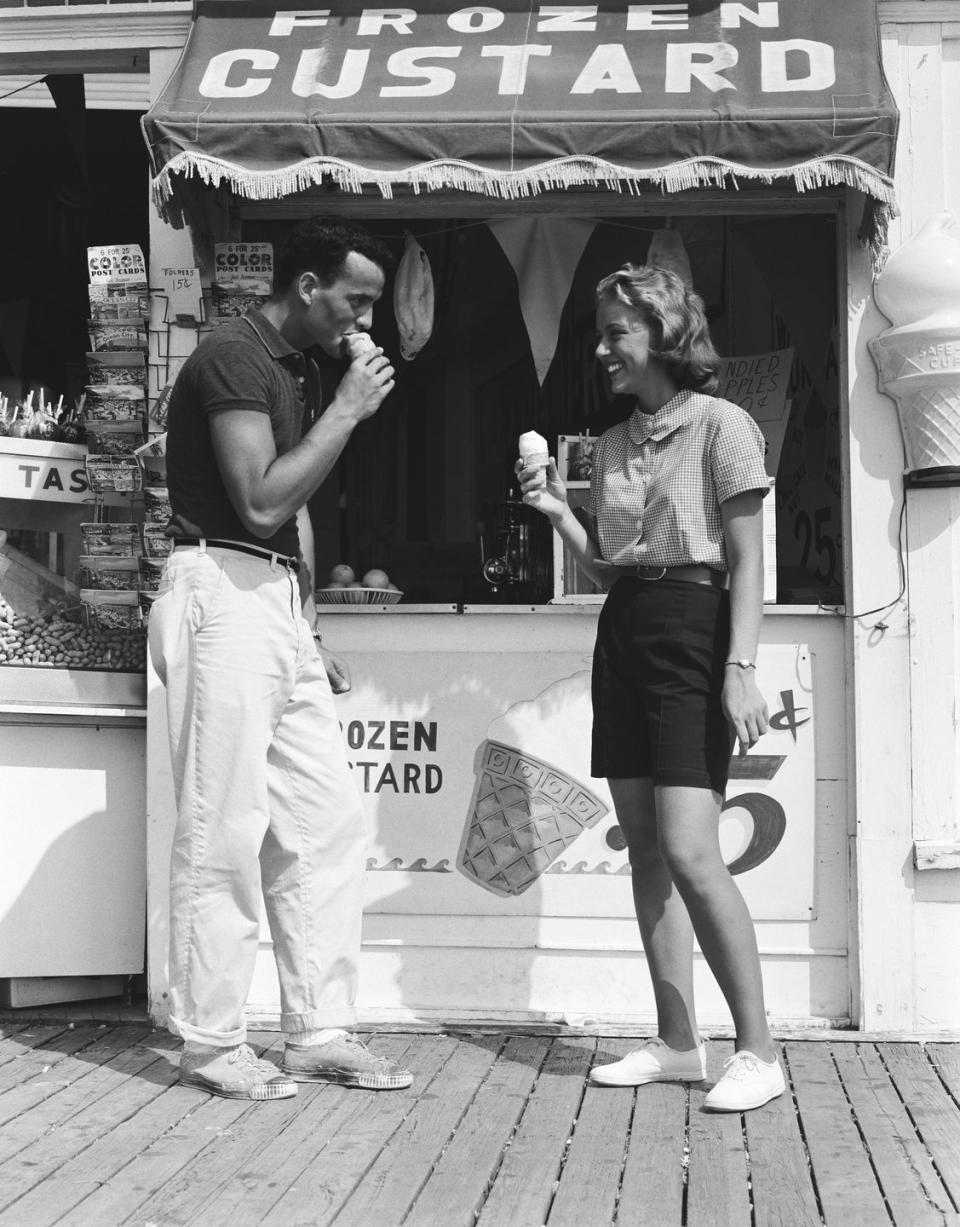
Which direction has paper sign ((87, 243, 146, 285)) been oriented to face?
toward the camera

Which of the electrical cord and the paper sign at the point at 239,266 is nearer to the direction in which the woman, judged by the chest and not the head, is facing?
the paper sign

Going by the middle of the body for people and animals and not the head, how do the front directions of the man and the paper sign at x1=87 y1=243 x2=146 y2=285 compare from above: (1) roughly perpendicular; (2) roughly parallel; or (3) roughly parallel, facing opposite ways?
roughly perpendicular

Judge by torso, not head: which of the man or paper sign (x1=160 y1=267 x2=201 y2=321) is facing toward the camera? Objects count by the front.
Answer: the paper sign

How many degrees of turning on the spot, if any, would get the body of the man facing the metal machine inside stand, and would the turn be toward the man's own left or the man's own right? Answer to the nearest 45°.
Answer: approximately 45° to the man's own left

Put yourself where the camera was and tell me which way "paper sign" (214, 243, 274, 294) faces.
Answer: facing the viewer

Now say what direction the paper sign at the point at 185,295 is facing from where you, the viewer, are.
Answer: facing the viewer

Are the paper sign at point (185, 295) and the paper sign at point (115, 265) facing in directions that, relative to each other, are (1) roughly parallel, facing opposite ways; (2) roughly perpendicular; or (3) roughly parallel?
roughly parallel

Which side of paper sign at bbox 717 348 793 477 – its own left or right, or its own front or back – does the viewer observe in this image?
front

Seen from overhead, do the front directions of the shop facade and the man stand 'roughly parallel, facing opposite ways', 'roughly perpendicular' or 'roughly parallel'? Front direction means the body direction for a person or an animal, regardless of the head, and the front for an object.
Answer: roughly perpendicular

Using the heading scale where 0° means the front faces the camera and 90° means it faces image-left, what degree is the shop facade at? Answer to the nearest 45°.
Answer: approximately 0°

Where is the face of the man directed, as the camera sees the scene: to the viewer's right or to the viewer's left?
to the viewer's right

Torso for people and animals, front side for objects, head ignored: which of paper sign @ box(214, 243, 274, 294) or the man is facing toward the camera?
the paper sign

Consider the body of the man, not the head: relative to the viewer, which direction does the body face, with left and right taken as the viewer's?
facing to the right of the viewer

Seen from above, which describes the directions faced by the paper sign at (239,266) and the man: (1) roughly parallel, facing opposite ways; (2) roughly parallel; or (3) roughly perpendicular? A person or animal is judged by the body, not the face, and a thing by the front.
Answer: roughly perpendicular
